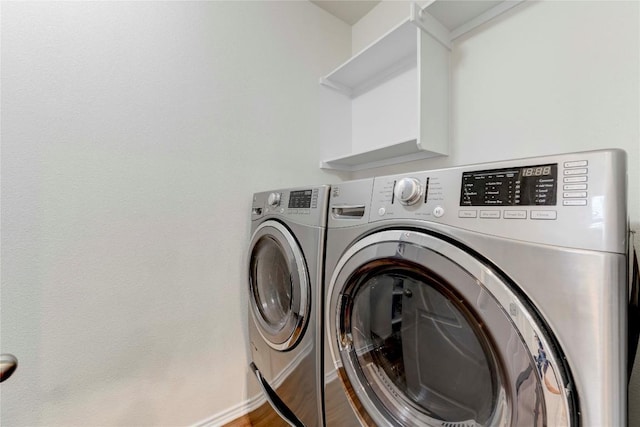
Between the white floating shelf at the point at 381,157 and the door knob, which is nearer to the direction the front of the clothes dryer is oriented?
the door knob

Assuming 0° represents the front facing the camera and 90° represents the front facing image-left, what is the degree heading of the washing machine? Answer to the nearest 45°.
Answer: approximately 45°

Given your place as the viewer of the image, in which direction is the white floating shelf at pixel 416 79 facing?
facing the viewer and to the left of the viewer

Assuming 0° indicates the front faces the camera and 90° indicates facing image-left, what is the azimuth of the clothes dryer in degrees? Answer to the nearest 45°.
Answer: approximately 45°

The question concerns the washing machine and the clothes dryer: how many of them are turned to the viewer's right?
0

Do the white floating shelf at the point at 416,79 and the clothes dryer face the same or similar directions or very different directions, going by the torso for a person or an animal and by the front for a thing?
same or similar directions

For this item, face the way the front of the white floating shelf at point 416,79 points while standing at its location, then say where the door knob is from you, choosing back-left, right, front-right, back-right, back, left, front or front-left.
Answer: front

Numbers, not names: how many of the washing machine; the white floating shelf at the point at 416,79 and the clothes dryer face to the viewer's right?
0
